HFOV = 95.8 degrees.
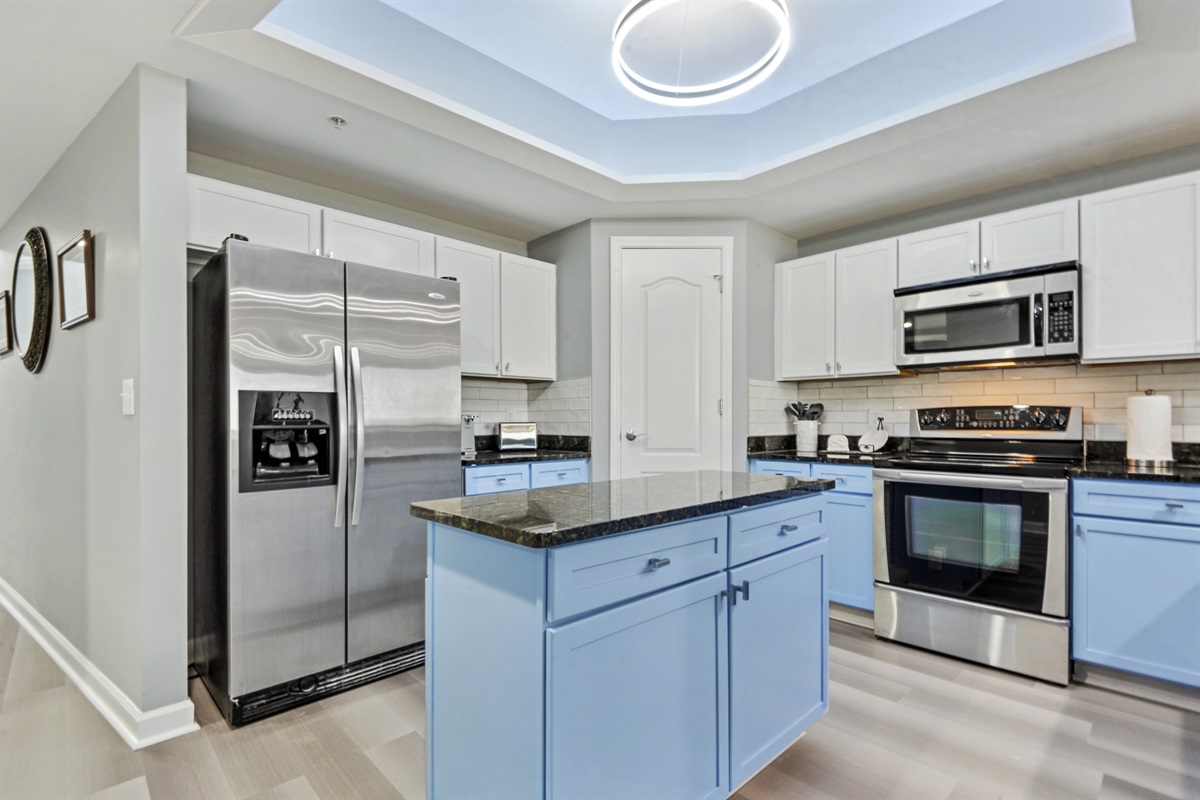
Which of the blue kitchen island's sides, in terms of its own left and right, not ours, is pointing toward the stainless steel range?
left

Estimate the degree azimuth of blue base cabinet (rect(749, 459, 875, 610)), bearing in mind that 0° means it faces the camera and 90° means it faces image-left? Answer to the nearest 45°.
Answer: approximately 45°

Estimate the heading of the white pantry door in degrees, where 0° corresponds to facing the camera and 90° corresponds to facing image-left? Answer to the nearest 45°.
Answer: approximately 0°

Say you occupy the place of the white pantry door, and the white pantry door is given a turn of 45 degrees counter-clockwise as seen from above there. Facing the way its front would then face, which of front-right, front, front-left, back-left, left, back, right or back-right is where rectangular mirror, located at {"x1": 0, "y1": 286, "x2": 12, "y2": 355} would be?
back-right

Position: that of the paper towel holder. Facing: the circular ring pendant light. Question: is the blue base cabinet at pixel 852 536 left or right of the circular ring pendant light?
right

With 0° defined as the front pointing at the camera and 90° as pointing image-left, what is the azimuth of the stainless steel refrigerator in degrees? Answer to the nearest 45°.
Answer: approximately 315°

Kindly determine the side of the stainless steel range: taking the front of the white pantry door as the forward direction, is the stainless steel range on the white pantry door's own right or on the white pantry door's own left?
on the white pantry door's own left
